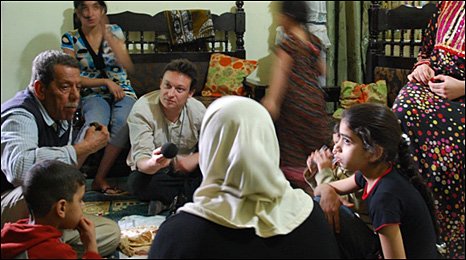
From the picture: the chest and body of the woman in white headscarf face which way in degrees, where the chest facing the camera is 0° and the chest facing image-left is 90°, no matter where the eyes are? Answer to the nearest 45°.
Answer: approximately 180°

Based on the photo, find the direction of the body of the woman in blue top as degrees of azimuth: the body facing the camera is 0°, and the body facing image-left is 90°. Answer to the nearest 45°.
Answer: approximately 0°

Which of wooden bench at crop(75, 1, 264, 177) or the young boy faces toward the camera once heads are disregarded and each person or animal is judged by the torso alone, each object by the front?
the wooden bench

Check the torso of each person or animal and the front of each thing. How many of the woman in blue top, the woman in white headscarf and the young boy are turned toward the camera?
1

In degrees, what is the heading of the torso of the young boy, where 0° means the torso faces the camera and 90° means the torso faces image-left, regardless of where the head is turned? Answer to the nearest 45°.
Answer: approximately 225°

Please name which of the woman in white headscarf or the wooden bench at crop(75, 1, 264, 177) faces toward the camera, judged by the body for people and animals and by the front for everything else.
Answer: the wooden bench

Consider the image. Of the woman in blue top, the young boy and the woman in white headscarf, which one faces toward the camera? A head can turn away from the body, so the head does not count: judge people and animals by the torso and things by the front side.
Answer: the woman in blue top

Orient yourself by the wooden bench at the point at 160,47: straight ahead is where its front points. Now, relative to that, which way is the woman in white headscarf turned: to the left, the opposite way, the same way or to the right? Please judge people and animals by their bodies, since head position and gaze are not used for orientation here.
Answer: the opposite way

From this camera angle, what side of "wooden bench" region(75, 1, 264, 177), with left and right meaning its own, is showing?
front

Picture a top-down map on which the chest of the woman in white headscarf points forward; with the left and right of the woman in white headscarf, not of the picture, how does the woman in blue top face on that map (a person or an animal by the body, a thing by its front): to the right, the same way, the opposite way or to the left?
the opposite way

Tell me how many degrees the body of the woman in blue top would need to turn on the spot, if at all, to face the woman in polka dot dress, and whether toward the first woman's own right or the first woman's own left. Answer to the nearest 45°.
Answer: approximately 90° to the first woman's own left

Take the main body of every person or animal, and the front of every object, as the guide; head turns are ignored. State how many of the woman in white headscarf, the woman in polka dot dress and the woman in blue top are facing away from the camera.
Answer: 1

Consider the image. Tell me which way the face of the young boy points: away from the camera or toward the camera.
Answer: away from the camera

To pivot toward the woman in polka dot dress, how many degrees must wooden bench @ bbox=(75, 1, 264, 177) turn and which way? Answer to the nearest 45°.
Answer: approximately 90° to its left

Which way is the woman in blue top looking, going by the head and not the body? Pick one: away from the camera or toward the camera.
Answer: toward the camera

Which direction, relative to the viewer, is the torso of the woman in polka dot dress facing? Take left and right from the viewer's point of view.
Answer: facing the viewer and to the left of the viewer
